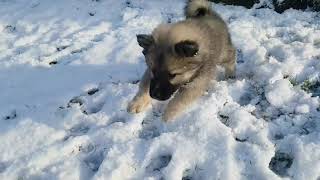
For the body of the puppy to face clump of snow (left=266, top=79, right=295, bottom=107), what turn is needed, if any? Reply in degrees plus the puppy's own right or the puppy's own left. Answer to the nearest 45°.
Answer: approximately 135° to the puppy's own left

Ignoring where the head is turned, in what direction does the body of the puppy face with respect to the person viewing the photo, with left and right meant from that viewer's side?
facing the viewer and to the left of the viewer
